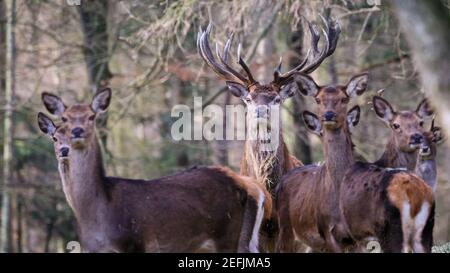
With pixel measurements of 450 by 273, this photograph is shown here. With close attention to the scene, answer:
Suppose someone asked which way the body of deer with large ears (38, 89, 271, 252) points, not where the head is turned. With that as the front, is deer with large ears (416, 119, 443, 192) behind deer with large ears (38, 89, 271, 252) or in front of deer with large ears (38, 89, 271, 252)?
behind

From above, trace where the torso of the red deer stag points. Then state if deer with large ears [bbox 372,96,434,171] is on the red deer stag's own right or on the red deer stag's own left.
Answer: on the red deer stag's own left

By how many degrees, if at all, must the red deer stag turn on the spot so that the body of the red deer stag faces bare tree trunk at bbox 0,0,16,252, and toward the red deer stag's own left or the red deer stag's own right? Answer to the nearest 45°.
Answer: approximately 135° to the red deer stag's own right

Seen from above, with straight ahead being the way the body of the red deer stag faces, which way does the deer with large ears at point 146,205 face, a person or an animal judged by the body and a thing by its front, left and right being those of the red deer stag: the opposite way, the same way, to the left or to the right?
to the right

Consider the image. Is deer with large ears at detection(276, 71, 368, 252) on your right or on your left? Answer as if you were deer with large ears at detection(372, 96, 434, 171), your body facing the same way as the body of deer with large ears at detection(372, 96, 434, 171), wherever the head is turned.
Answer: on your right

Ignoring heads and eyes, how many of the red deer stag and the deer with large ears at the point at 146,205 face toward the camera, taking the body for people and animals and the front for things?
1

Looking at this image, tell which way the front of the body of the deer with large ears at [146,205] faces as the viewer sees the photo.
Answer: to the viewer's left

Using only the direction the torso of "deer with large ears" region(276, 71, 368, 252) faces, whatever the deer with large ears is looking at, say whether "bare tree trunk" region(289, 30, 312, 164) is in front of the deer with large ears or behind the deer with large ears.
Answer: behind

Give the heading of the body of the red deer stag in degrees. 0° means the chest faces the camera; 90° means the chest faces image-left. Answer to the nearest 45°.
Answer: approximately 0°
